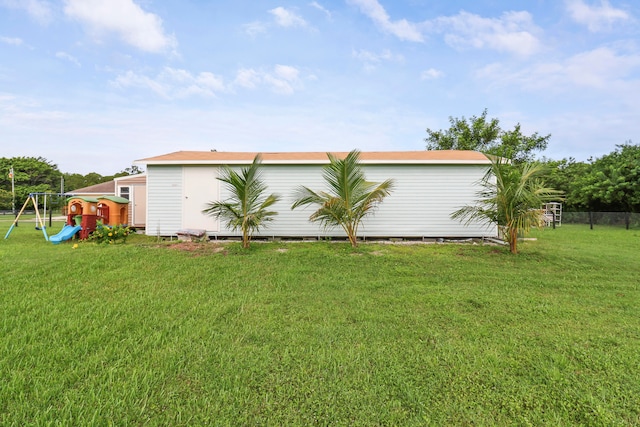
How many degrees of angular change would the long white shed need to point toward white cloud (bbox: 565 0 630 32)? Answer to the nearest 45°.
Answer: approximately 90° to its left

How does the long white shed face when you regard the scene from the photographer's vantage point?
facing the viewer

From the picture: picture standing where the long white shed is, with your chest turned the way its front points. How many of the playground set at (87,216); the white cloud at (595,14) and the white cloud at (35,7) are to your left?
1

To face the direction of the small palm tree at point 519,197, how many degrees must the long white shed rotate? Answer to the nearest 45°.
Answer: approximately 45° to its left

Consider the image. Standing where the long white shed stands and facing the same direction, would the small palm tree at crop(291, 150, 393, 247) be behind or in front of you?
in front

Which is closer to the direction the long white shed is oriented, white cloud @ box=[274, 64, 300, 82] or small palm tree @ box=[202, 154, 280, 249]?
the small palm tree

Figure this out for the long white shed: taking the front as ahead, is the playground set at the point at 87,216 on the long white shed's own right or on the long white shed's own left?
on the long white shed's own right

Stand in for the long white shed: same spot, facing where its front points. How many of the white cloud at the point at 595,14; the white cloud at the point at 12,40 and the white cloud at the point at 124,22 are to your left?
1

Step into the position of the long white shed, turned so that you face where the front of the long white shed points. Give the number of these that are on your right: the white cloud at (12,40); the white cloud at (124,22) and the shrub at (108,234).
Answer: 3

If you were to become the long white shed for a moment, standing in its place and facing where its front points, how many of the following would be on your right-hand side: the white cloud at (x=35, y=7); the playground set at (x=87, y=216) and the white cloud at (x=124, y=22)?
3

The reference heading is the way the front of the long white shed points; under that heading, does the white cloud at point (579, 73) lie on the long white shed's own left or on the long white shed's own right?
on the long white shed's own left
